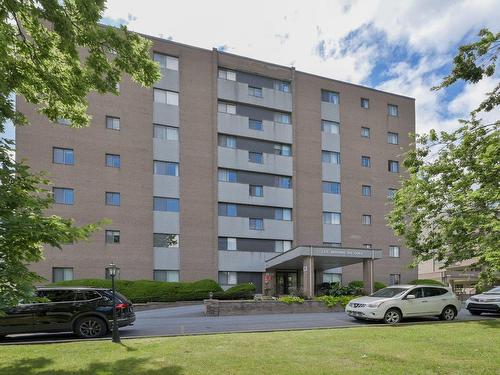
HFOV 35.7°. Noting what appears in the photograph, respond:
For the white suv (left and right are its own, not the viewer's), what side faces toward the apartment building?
right

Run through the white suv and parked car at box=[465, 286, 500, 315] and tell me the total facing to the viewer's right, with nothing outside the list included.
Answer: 0

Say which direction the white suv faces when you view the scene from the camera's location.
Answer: facing the viewer and to the left of the viewer

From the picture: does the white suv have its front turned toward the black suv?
yes

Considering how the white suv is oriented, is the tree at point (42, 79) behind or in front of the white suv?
in front

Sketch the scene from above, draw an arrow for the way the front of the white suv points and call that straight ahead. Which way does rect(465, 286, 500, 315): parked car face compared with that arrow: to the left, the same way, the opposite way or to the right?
the same way

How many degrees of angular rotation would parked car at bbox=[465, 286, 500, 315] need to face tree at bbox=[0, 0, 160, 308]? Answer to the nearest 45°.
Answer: approximately 45° to its left

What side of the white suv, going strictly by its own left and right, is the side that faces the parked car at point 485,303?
back

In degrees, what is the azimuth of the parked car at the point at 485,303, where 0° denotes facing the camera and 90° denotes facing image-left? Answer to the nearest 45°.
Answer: approximately 45°

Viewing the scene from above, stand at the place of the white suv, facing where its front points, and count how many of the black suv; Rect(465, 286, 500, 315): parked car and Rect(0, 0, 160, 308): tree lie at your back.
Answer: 1

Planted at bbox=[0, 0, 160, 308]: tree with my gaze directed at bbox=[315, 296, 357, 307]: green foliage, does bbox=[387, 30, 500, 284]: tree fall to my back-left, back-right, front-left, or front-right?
front-right

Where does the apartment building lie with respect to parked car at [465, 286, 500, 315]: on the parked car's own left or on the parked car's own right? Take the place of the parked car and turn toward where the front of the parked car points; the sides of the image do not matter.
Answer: on the parked car's own right

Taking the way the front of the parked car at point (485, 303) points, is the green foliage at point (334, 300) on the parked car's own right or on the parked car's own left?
on the parked car's own right

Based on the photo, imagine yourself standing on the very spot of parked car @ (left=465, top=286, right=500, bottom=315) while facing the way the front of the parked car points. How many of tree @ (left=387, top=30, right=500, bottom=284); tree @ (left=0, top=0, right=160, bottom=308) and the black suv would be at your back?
0

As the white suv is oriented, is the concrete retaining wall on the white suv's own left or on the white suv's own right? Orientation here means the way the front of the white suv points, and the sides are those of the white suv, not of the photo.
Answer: on the white suv's own right
